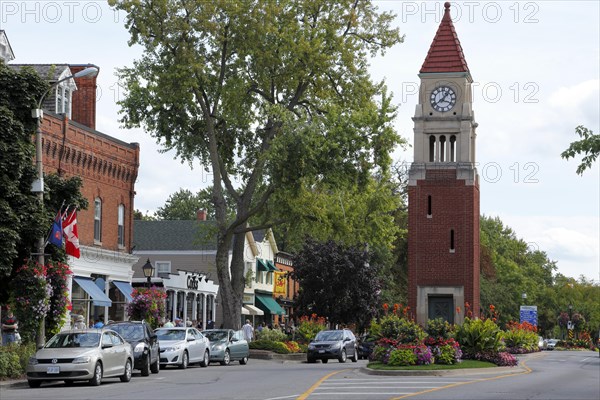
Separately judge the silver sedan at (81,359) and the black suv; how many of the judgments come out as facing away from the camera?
0

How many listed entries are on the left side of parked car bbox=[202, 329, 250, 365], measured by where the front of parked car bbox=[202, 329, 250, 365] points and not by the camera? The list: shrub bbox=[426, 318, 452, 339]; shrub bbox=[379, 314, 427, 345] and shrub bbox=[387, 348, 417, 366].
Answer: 3

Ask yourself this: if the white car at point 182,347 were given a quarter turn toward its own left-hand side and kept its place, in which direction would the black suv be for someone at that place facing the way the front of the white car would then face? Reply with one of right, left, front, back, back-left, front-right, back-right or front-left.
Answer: left

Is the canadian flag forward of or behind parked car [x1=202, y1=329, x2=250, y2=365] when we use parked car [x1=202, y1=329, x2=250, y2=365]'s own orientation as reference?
forward

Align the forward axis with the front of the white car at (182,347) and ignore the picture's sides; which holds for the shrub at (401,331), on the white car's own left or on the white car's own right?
on the white car's own left

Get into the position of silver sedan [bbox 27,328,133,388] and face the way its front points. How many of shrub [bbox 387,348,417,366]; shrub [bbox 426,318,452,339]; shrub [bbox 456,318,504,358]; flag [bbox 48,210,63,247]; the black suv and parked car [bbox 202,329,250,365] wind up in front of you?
0

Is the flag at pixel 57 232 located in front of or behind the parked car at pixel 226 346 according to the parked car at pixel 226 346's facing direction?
in front

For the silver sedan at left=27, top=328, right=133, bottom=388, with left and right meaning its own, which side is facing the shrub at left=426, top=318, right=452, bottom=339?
back

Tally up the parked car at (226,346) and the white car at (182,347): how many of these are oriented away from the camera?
0

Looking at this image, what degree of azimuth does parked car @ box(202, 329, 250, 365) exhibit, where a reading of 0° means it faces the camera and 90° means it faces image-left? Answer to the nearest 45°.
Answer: approximately 45°

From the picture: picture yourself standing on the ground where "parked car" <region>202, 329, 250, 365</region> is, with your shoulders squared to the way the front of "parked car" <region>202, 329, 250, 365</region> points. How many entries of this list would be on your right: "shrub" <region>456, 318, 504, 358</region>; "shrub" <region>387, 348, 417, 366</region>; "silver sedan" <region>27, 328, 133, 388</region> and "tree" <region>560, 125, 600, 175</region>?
0

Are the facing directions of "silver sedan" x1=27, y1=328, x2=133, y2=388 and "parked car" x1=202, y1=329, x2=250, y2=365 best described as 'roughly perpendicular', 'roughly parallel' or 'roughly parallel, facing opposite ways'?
roughly parallel

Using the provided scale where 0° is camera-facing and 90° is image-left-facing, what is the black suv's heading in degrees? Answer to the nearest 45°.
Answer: approximately 45°

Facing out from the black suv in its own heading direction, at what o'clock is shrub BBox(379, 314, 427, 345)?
The shrub is roughly at 10 o'clock from the black suv.

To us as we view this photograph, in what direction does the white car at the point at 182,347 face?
facing the viewer and to the left of the viewer

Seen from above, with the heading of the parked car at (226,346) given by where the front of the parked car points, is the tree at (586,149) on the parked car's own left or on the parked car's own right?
on the parked car's own left

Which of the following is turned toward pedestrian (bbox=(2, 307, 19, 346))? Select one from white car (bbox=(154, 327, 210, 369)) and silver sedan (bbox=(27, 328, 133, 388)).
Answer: the white car

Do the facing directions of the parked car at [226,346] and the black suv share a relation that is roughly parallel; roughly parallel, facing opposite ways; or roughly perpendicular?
roughly parallel

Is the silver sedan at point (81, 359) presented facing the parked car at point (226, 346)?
no
